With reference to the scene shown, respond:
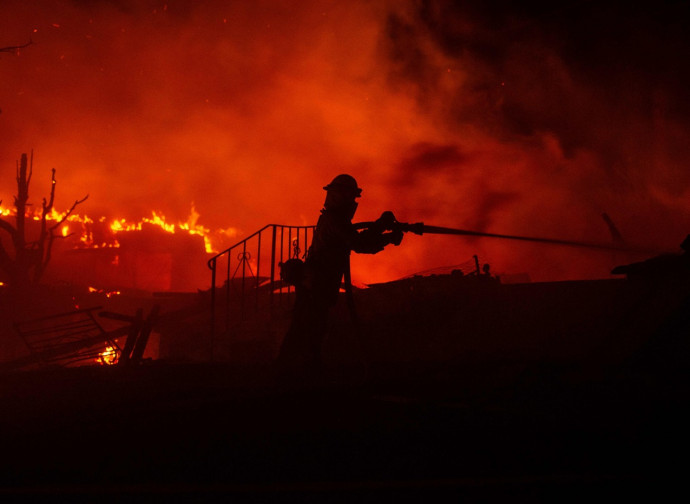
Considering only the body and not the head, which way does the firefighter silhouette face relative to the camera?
to the viewer's right

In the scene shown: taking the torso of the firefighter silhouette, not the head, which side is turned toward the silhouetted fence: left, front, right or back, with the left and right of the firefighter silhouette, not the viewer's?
back

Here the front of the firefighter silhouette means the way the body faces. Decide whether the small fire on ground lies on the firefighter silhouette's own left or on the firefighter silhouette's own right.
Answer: on the firefighter silhouette's own left
